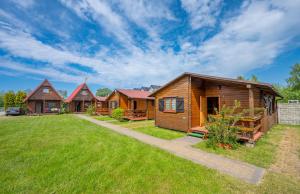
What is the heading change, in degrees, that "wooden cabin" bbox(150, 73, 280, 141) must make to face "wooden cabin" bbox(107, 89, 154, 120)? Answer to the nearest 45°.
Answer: approximately 90° to its right

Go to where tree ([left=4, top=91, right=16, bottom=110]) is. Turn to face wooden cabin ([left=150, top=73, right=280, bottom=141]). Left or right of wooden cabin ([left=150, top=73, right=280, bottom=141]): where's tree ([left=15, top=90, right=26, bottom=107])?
left

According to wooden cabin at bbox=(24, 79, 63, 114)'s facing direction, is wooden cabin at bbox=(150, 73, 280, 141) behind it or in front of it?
in front

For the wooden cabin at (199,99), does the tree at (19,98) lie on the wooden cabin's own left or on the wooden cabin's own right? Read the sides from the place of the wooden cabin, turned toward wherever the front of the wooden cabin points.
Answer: on the wooden cabin's own right

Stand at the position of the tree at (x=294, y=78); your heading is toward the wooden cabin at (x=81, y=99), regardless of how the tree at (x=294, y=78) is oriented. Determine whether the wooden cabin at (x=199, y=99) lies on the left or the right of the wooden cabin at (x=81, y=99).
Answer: left

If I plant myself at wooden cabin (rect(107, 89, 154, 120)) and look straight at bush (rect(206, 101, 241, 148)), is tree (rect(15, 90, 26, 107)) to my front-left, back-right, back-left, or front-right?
back-right

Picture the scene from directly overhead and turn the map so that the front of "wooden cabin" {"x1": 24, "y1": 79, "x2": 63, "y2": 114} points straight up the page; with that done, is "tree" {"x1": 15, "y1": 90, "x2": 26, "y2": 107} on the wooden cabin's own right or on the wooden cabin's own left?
on the wooden cabin's own right

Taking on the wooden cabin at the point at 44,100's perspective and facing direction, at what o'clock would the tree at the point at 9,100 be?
The tree is roughly at 4 o'clock from the wooden cabin.

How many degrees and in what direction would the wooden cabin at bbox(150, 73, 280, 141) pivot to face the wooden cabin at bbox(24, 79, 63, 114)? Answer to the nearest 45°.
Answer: approximately 45° to its right

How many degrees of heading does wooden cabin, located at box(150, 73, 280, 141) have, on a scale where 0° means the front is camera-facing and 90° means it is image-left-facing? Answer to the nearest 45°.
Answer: approximately 45°
